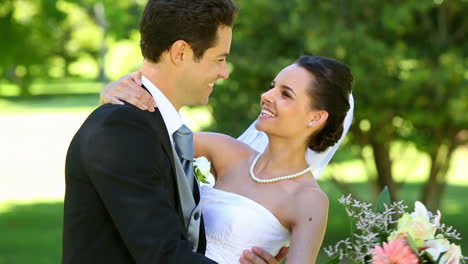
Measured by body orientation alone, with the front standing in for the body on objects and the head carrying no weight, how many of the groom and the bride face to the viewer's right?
1

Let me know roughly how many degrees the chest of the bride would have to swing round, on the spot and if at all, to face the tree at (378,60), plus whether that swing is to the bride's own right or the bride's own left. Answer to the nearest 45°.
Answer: approximately 135° to the bride's own right

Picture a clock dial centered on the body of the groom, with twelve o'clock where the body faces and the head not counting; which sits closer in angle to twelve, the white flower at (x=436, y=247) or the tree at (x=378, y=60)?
the white flower

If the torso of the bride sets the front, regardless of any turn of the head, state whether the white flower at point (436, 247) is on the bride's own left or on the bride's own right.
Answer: on the bride's own left

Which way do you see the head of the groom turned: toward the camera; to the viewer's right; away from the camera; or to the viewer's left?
to the viewer's right

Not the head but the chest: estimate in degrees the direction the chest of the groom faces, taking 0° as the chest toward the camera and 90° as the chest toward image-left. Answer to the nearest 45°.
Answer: approximately 270°

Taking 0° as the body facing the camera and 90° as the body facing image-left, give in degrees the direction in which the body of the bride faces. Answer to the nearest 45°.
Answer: approximately 45°

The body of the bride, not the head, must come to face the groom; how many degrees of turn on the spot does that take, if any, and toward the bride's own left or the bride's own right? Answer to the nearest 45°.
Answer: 0° — they already face them
